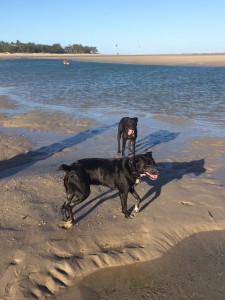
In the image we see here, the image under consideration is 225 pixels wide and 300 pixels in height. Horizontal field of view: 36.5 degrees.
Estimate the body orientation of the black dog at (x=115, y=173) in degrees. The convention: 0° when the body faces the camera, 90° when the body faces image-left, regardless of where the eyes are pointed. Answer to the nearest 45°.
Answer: approximately 270°

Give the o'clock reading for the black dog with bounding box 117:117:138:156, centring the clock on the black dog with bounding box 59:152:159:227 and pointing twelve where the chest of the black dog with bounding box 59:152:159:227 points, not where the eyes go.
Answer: the black dog with bounding box 117:117:138:156 is roughly at 9 o'clock from the black dog with bounding box 59:152:159:227.
